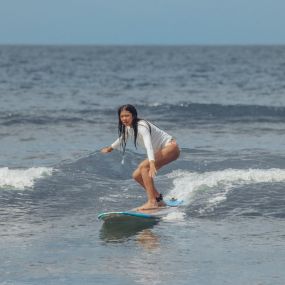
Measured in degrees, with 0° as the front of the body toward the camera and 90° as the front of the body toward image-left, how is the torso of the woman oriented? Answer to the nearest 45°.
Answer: approximately 45°

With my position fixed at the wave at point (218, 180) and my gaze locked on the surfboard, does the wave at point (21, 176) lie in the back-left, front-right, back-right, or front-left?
front-right

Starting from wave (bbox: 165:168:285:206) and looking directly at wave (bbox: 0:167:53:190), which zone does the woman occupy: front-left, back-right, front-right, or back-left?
front-left

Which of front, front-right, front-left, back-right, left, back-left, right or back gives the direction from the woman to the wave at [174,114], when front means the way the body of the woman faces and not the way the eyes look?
back-right

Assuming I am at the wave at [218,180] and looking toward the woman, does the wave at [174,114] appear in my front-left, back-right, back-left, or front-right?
back-right

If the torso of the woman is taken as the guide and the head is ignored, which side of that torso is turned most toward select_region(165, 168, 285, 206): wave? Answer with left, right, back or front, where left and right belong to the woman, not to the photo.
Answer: back

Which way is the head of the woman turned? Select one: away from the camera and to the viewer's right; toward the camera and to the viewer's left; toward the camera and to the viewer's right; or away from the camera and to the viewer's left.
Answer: toward the camera and to the viewer's left
